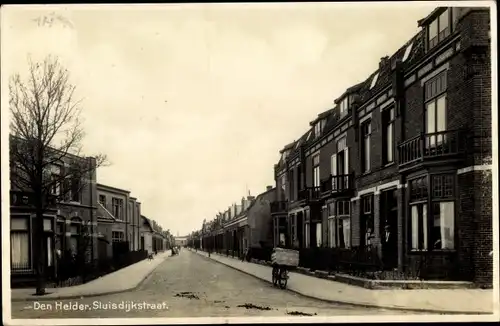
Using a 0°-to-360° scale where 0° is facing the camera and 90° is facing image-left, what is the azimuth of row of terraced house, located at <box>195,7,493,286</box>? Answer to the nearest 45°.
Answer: approximately 45°

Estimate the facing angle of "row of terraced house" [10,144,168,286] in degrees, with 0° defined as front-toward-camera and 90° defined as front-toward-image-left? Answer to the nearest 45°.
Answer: approximately 315°

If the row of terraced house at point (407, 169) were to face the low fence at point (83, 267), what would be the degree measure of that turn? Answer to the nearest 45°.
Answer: approximately 45° to its right

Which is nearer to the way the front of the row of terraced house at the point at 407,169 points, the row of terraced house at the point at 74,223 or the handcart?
the row of terraced house

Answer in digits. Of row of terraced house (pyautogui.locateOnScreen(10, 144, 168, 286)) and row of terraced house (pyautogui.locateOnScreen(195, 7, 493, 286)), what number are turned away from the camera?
0
